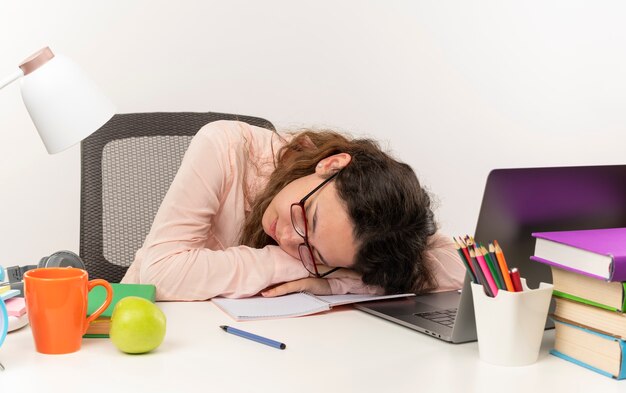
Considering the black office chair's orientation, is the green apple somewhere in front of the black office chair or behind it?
in front

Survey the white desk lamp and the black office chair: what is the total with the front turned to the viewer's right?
1

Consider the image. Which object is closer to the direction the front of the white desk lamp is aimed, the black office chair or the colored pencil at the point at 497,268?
the colored pencil

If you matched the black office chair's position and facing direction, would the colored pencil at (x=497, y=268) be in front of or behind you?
in front

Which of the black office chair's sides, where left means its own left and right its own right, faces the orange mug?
front

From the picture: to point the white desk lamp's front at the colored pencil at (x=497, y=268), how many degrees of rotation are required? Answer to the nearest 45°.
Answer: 0° — it already faces it

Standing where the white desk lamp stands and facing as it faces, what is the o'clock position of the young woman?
The young woman is roughly at 11 o'clock from the white desk lamp.

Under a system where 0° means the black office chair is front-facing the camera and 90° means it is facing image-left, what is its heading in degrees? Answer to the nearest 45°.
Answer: approximately 0°

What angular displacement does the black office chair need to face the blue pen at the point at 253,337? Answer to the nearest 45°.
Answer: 0° — it already faces it

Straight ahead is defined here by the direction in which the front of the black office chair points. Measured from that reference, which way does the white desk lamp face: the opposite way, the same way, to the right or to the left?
to the left

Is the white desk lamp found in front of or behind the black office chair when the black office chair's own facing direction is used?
in front

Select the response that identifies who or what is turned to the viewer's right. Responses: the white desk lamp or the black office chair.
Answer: the white desk lamp

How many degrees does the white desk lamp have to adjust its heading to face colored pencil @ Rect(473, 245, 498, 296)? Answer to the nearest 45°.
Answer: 0° — it already faces it

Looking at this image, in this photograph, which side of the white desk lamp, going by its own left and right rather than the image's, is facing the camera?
right
